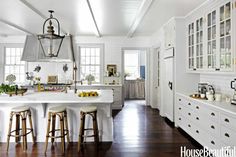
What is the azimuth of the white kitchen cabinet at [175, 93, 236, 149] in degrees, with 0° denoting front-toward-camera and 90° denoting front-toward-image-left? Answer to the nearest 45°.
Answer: approximately 45°

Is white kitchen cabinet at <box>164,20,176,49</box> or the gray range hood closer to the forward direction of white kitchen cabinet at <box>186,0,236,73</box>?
the gray range hood

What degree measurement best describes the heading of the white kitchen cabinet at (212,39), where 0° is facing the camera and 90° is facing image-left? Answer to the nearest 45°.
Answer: approximately 45°
